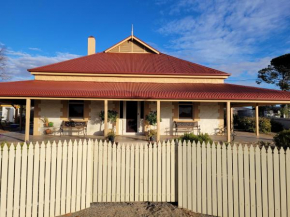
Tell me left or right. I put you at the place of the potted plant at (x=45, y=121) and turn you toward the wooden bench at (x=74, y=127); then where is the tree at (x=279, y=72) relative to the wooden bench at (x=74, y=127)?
left

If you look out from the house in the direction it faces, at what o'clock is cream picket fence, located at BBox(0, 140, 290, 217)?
The cream picket fence is roughly at 12 o'clock from the house.

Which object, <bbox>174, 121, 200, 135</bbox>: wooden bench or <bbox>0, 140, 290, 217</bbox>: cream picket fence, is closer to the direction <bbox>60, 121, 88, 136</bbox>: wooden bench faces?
the cream picket fence

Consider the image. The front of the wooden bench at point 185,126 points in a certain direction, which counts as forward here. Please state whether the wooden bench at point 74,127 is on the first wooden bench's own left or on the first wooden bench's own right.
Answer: on the first wooden bench's own right

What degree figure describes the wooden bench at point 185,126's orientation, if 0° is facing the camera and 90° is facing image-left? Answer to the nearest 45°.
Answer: approximately 0°

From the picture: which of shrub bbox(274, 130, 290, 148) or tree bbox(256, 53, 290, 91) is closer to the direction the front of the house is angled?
the shrub

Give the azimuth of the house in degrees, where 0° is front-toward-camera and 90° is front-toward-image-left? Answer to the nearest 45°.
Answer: approximately 0°

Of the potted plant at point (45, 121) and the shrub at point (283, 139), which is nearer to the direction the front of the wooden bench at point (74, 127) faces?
the shrub

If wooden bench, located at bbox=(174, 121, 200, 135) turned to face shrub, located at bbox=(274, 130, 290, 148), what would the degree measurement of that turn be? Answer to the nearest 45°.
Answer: approximately 45° to its left

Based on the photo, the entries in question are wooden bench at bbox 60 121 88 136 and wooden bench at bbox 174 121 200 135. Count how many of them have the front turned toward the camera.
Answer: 2

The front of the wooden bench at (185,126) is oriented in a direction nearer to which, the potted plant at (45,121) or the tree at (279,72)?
the potted plant
